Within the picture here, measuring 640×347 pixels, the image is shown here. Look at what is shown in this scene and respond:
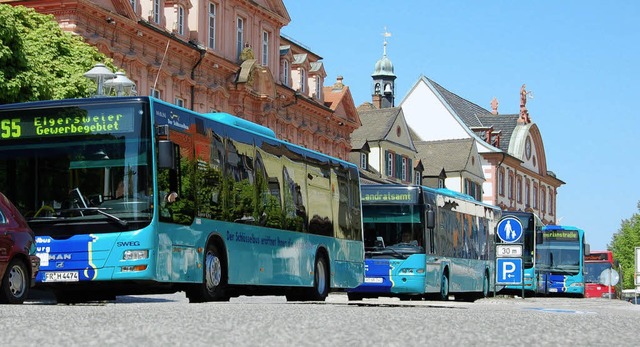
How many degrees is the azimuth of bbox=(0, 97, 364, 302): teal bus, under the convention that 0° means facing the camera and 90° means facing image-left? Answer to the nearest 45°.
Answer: approximately 45°

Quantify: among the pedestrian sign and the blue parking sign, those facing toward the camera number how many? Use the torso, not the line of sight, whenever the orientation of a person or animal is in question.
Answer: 2

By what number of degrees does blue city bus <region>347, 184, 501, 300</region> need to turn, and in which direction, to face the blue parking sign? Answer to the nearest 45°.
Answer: approximately 180°

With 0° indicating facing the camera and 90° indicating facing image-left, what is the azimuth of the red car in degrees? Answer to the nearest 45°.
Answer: approximately 45°

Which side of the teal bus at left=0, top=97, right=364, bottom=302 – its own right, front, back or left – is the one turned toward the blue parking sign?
back

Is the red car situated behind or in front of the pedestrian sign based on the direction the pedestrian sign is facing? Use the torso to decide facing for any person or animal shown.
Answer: in front

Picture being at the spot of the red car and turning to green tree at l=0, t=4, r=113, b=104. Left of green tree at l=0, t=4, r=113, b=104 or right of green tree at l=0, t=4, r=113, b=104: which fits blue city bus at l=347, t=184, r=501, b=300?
right

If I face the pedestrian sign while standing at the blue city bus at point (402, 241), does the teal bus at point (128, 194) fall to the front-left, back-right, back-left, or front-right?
back-right

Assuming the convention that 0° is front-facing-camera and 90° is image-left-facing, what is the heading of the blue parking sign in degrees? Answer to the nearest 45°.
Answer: approximately 0°

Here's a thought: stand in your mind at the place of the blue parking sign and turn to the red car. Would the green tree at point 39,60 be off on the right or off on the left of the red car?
right

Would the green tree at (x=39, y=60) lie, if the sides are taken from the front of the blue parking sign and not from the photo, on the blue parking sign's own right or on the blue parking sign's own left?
on the blue parking sign's own right
